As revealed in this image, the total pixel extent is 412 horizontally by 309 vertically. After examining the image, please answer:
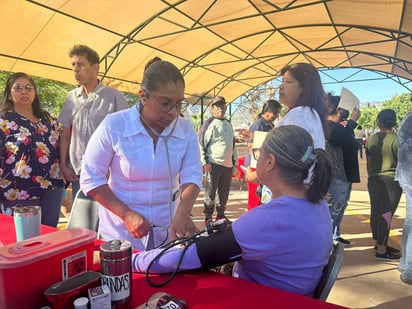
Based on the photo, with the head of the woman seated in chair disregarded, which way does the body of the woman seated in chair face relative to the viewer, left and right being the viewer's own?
facing away from the viewer and to the left of the viewer

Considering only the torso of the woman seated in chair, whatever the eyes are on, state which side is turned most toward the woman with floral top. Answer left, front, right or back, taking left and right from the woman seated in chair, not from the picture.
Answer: front

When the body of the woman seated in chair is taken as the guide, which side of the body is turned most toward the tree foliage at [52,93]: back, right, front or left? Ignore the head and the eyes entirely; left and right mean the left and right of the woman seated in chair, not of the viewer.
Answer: front

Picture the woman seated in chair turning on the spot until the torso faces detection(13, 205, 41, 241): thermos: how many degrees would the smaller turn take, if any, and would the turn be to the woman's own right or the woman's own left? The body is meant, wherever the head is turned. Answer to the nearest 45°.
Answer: approximately 45° to the woman's own left

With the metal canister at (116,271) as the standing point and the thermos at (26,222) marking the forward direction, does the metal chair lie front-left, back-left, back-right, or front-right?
back-right
